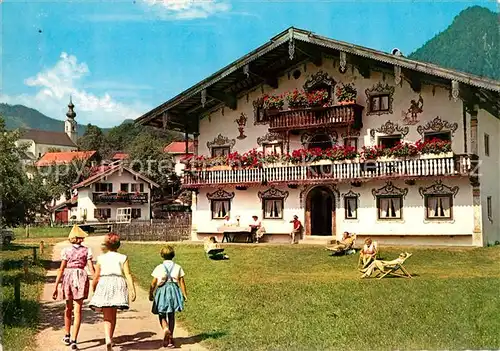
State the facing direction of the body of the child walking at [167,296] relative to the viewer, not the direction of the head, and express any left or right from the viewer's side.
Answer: facing away from the viewer

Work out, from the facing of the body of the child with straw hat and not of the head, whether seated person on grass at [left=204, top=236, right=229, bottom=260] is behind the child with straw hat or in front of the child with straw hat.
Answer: in front

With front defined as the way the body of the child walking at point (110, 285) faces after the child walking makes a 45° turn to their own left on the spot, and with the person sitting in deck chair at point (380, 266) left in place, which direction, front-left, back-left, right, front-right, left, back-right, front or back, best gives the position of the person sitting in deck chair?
right

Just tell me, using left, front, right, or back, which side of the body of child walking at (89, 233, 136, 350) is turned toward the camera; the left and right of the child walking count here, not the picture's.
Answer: back

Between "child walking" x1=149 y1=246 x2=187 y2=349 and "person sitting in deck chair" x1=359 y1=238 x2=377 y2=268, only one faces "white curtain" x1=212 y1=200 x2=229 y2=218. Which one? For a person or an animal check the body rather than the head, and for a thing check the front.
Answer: the child walking

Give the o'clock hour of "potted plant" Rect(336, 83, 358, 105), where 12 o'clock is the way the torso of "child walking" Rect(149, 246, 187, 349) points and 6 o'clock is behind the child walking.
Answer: The potted plant is roughly at 1 o'clock from the child walking.

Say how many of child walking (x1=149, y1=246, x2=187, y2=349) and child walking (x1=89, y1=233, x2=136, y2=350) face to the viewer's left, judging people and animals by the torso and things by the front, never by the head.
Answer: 0

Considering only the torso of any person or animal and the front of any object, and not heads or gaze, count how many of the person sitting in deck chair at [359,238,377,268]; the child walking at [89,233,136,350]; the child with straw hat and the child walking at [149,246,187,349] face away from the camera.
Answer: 3

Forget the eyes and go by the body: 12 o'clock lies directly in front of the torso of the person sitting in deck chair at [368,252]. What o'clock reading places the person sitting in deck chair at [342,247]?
the person sitting in deck chair at [342,247] is roughly at 4 o'clock from the person sitting in deck chair at [368,252].

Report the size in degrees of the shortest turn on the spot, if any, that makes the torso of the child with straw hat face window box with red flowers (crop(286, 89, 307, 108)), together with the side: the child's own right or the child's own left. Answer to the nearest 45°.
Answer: approximately 45° to the child's own right

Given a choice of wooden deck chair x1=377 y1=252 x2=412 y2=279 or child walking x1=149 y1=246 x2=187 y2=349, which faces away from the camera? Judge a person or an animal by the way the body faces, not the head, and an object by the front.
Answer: the child walking

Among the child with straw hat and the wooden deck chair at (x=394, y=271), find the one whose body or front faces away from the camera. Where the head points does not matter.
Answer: the child with straw hat

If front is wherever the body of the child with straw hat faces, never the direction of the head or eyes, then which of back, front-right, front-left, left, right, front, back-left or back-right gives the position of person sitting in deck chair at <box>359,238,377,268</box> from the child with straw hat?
front-right

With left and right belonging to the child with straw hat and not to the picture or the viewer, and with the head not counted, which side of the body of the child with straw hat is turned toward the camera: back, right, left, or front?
back
